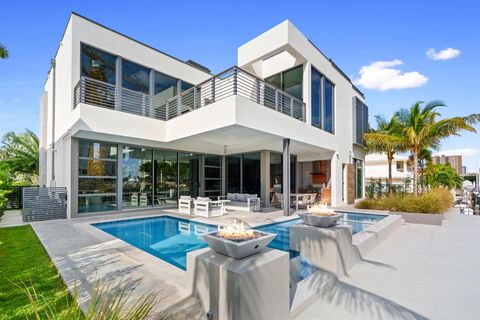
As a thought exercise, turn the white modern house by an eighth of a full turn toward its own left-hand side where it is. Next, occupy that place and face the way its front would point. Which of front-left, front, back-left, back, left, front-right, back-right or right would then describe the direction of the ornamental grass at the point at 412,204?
front

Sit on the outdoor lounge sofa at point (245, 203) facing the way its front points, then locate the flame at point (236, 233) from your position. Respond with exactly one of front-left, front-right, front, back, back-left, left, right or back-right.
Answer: front-left

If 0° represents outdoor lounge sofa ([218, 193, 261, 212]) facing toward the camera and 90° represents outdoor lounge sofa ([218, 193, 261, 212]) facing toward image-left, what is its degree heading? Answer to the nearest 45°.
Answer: approximately 45°

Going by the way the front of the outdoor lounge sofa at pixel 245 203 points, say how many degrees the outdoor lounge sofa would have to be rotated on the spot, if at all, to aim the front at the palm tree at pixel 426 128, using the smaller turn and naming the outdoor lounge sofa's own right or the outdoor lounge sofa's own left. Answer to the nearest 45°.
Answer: approximately 135° to the outdoor lounge sofa's own left

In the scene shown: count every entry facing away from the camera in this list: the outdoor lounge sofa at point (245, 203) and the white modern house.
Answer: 0

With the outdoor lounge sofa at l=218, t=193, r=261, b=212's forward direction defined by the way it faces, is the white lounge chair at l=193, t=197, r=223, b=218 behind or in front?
in front

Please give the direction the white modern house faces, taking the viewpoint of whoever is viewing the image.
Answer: facing the viewer and to the right of the viewer

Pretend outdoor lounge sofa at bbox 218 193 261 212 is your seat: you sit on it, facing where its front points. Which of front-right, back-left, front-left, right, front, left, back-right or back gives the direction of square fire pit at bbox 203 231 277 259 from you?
front-left

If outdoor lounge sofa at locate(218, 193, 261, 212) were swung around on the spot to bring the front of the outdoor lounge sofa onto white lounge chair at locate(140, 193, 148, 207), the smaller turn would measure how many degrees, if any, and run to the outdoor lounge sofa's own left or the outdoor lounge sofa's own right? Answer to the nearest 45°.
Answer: approximately 45° to the outdoor lounge sofa's own right
